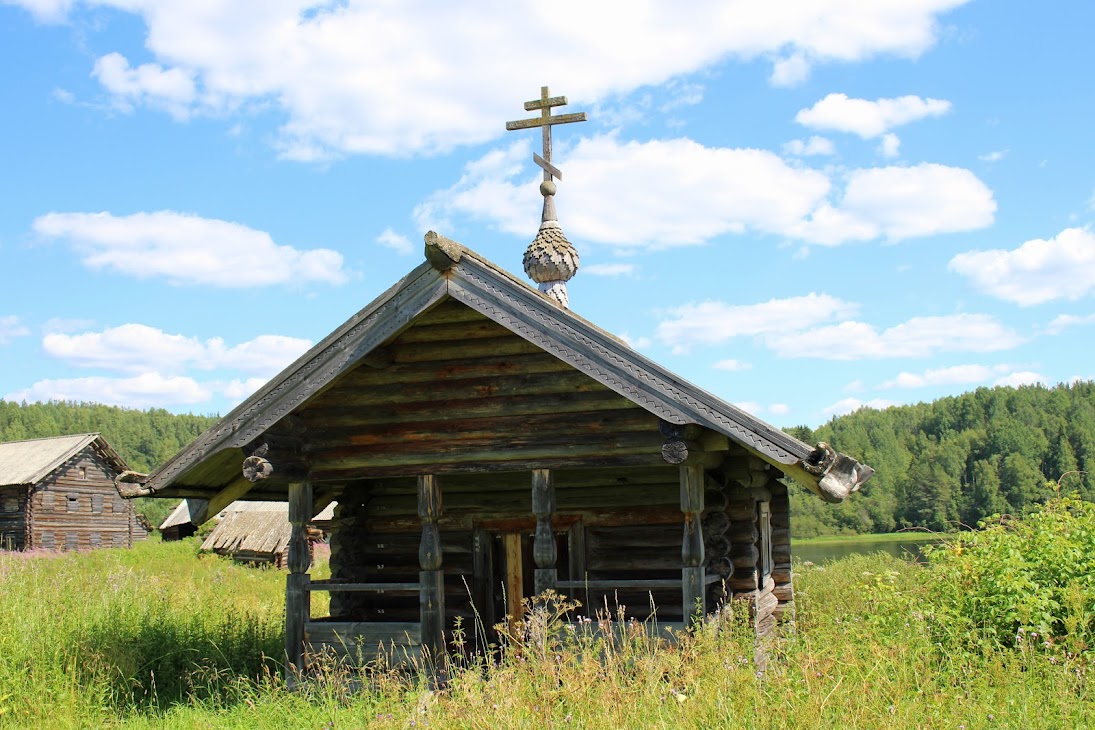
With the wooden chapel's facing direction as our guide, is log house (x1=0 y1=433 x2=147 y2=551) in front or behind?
behind

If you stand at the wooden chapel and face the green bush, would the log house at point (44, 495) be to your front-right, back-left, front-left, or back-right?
back-left

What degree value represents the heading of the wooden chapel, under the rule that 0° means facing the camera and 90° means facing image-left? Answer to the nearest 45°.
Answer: approximately 0°

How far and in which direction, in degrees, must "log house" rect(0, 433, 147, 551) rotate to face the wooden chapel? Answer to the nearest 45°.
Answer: approximately 45° to its right

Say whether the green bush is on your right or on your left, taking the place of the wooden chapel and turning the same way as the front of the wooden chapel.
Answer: on your left

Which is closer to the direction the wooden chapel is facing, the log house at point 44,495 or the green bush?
the green bush
